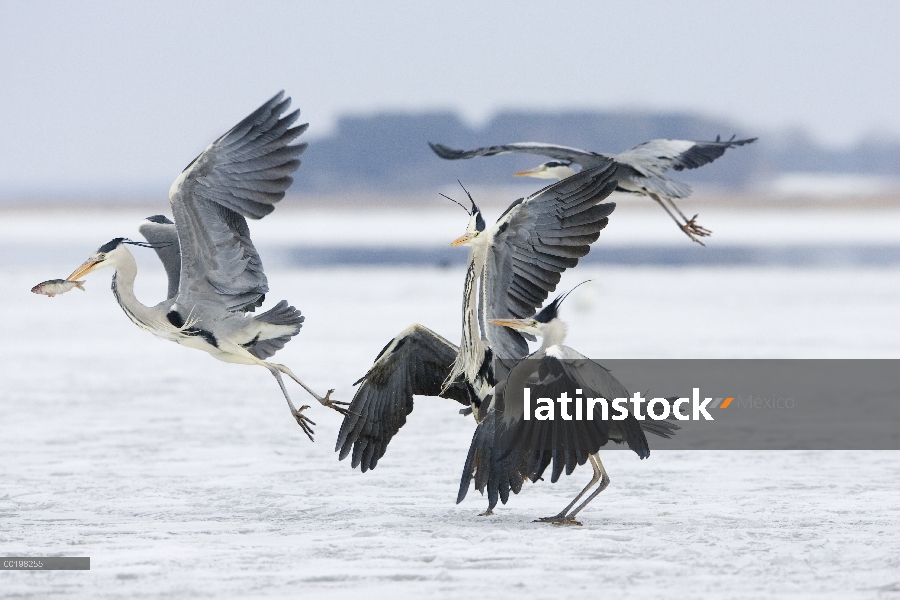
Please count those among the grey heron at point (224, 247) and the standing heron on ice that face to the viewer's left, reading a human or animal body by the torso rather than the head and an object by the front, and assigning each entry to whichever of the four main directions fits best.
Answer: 2

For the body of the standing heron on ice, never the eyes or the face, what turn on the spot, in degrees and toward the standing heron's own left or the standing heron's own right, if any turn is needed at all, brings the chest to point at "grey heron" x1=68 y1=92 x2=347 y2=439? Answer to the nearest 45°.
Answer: approximately 45° to the standing heron's own right

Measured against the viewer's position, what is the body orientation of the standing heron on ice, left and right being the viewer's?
facing to the left of the viewer

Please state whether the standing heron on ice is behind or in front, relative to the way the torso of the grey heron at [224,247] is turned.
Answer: behind

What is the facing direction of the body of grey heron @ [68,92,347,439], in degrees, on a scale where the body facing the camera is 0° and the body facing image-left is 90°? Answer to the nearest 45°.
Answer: approximately 90°

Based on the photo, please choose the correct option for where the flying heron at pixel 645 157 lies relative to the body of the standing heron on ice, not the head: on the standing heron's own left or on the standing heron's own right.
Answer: on the standing heron's own right

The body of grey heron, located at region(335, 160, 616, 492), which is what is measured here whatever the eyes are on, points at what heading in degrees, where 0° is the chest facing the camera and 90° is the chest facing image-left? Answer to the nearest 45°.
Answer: approximately 45°

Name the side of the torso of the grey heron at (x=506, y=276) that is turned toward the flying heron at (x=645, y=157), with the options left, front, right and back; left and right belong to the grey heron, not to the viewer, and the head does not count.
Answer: back
